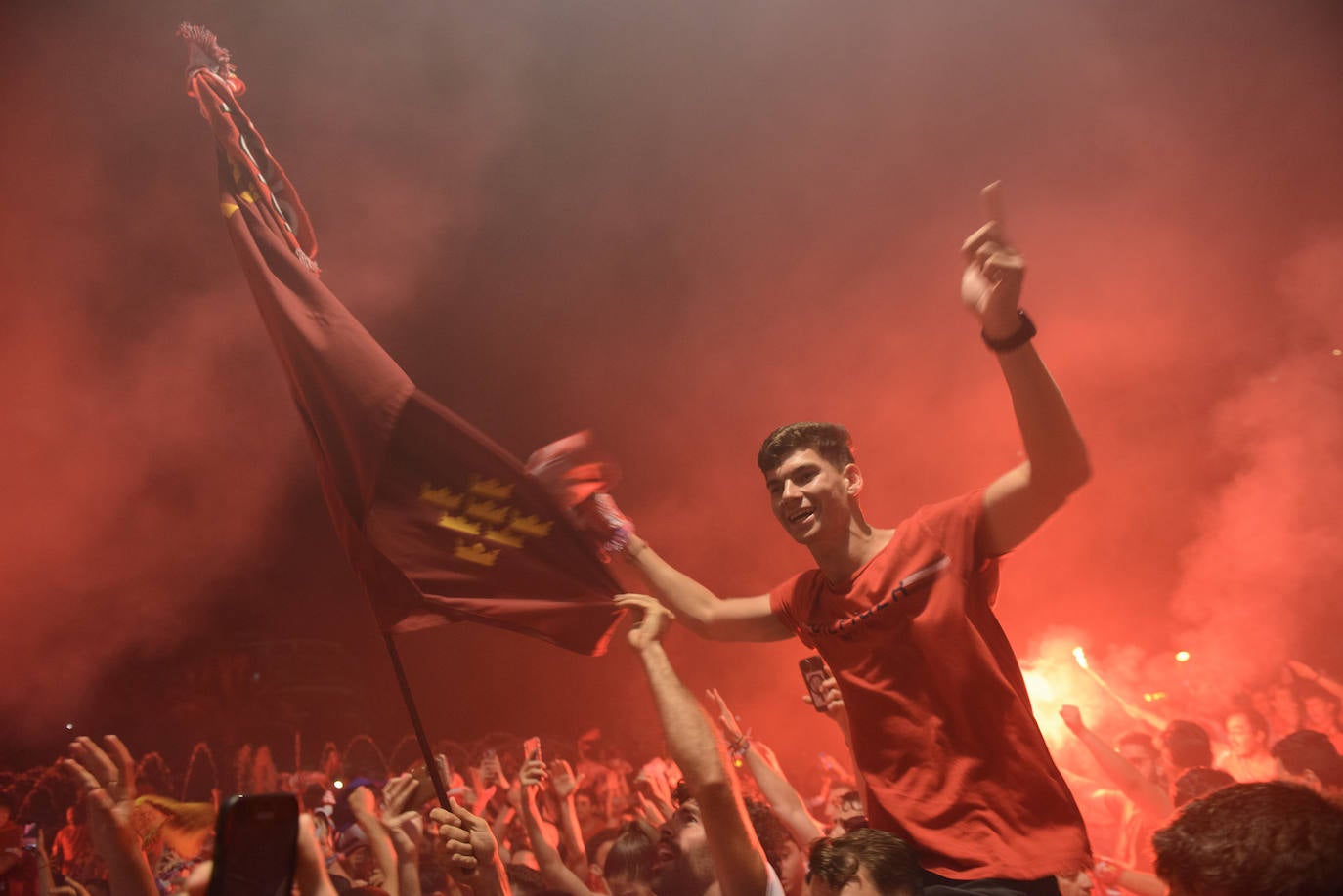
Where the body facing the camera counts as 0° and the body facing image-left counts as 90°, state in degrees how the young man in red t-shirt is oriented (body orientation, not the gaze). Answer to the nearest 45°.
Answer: approximately 45°

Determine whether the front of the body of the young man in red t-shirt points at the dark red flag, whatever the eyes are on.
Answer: no

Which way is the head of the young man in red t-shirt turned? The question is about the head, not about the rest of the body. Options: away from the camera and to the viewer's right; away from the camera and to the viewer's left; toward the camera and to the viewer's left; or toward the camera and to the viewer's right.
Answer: toward the camera and to the viewer's left
